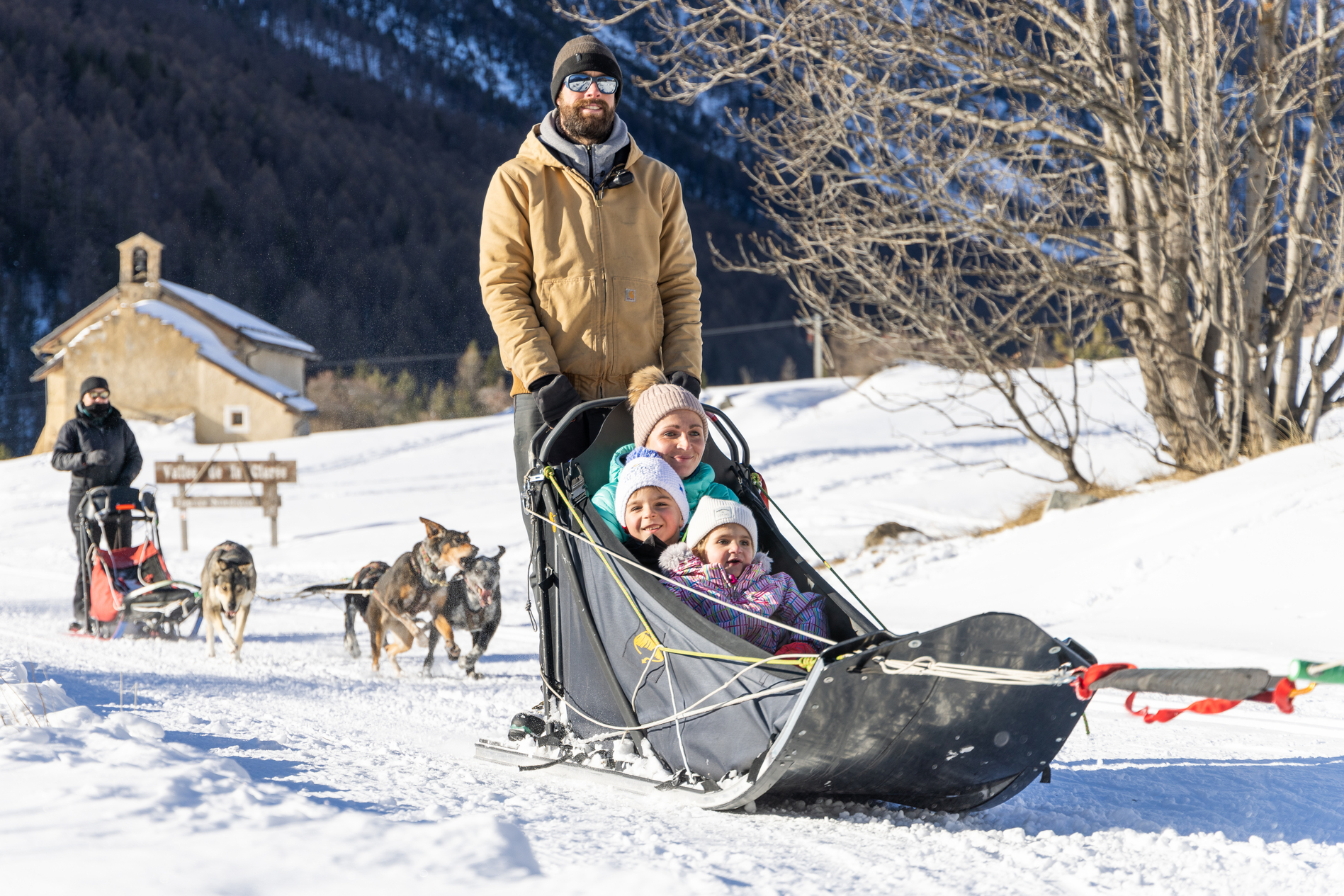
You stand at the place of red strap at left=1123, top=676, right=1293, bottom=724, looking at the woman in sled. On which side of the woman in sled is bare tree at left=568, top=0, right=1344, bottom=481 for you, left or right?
right

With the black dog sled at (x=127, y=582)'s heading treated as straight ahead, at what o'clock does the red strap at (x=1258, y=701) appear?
The red strap is roughly at 1 o'clock from the black dog sled.

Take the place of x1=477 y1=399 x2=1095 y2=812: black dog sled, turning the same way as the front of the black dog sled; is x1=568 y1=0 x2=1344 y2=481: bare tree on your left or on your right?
on your left

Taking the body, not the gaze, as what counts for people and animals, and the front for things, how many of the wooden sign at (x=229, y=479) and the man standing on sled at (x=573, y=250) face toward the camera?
2

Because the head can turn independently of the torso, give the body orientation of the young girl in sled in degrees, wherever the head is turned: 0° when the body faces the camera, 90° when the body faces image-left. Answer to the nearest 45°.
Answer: approximately 315°
